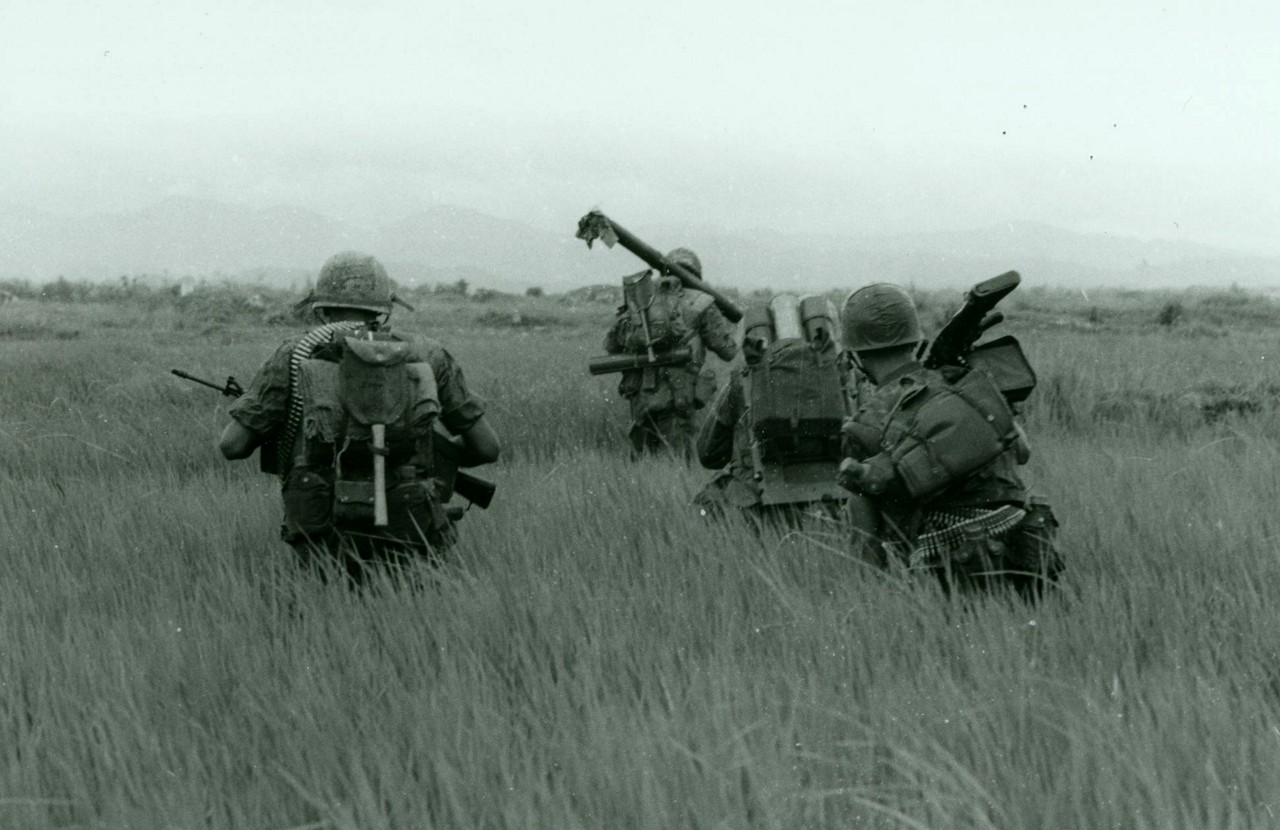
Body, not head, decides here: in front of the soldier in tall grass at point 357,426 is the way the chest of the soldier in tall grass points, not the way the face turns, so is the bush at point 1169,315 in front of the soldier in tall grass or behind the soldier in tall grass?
in front

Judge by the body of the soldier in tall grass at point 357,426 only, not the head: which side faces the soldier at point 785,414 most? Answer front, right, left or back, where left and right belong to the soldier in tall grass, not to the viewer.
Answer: right

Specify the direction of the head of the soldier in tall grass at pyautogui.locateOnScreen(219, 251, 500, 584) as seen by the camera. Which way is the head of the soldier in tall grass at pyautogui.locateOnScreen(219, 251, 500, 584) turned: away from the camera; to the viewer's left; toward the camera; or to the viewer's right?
away from the camera

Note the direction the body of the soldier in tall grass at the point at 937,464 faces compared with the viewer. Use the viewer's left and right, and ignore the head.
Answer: facing away from the viewer and to the left of the viewer

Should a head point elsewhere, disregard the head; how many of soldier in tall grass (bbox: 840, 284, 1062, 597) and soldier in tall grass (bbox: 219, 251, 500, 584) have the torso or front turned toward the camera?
0

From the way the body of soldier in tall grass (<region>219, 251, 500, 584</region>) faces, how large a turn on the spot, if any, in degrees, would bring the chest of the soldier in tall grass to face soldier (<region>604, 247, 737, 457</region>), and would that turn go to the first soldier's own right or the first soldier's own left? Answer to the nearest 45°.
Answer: approximately 45° to the first soldier's own right

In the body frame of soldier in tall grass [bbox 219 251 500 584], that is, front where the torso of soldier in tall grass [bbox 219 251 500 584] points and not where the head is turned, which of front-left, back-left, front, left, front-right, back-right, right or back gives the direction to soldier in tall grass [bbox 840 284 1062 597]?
back-right

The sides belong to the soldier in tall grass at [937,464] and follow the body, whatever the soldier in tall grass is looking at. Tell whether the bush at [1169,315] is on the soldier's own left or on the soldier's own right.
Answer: on the soldier's own right

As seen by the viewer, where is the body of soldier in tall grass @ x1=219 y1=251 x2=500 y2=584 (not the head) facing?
away from the camera
